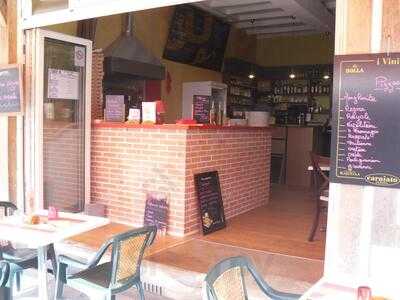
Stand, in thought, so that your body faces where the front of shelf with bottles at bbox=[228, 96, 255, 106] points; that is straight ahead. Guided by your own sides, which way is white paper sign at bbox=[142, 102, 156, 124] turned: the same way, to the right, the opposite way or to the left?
the same way

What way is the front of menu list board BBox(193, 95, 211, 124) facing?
toward the camera

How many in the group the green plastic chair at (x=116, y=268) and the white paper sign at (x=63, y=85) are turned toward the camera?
1

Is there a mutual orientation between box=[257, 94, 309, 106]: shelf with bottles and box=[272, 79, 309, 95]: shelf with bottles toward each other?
no

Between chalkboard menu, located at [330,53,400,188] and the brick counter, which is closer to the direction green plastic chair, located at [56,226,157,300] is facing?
the brick counter

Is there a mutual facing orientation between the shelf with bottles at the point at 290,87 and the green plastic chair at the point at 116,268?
no

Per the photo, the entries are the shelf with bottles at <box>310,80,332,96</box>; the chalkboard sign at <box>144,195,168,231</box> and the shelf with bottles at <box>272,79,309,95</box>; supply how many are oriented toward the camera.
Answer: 3

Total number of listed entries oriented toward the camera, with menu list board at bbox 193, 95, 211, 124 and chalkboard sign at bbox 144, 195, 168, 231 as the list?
2

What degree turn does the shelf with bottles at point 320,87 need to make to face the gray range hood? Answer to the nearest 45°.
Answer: approximately 45° to its right

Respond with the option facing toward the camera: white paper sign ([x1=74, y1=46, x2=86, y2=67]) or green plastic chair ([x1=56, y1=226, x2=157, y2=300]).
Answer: the white paper sign

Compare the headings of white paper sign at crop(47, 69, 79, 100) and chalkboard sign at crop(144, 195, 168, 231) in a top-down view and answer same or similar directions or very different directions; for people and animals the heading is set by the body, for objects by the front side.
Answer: same or similar directions

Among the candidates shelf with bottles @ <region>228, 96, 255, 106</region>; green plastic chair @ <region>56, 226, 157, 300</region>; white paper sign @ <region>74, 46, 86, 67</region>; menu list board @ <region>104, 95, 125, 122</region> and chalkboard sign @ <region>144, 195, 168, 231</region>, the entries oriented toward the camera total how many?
4

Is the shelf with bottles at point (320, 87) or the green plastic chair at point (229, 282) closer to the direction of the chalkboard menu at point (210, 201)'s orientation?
the green plastic chair

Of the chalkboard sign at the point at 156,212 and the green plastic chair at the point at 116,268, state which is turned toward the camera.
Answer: the chalkboard sign

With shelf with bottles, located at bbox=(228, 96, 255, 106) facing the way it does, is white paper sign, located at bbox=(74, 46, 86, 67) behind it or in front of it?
in front

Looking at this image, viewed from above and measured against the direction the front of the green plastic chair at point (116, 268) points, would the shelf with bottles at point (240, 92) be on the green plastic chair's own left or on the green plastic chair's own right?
on the green plastic chair's own right

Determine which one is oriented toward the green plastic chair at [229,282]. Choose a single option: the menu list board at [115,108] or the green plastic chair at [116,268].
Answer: the menu list board

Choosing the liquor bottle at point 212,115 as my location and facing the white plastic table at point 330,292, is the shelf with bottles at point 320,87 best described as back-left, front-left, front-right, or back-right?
back-left

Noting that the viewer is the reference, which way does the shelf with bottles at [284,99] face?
facing the viewer

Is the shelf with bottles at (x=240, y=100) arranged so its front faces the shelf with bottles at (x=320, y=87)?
no

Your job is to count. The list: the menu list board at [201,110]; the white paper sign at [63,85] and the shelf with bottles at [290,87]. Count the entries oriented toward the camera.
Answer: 3

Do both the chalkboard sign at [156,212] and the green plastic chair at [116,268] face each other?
no
